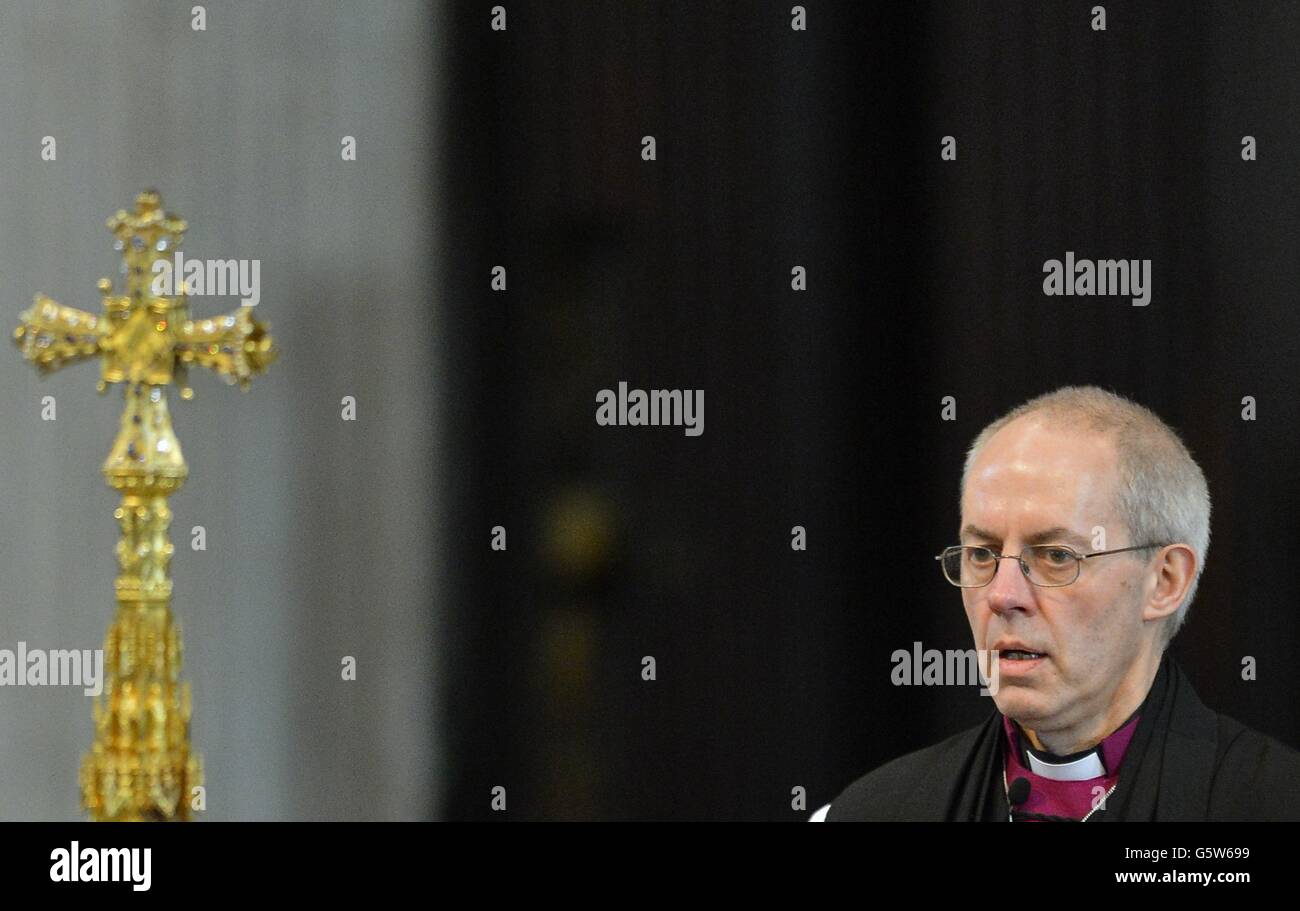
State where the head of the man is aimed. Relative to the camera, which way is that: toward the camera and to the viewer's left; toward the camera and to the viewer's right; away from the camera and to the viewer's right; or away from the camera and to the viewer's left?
toward the camera and to the viewer's left

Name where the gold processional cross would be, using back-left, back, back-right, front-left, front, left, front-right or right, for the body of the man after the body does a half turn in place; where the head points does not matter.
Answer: back-left

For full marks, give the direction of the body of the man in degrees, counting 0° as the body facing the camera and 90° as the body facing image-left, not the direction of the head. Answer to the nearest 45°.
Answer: approximately 45°
